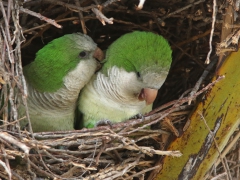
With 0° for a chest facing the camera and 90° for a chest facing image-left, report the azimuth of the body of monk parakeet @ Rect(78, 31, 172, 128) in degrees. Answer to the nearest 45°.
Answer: approximately 315°
